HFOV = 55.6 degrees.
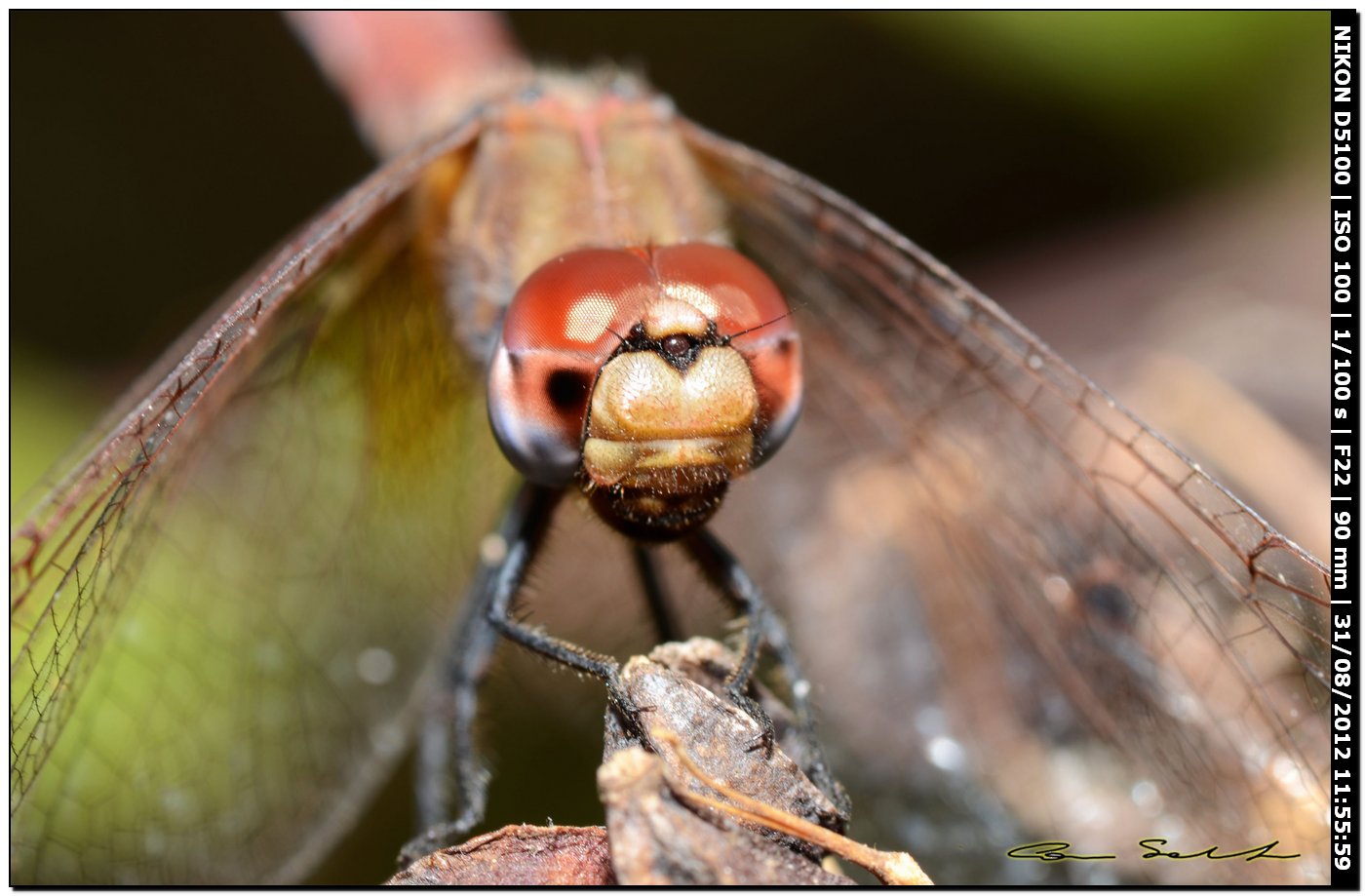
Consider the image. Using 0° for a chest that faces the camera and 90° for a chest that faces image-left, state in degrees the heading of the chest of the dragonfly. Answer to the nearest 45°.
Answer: approximately 0°
